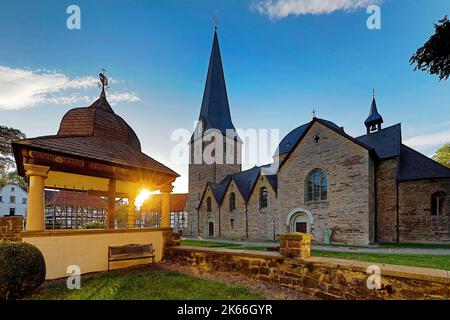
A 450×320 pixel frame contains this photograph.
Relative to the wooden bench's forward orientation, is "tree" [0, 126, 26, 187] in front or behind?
behind

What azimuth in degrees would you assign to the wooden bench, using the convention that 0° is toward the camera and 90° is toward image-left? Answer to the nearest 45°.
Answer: approximately 0°

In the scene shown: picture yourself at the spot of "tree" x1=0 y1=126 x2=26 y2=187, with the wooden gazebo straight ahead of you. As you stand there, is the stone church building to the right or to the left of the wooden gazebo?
left

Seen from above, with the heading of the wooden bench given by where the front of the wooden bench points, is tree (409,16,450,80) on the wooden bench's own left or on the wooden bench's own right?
on the wooden bench's own left

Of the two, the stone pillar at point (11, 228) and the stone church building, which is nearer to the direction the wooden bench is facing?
the stone pillar
